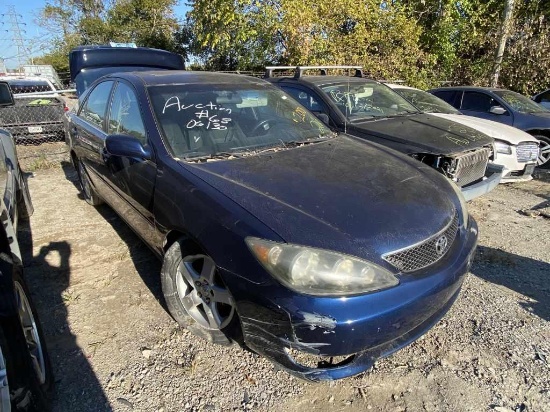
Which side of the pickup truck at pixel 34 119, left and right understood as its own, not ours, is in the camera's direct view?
back

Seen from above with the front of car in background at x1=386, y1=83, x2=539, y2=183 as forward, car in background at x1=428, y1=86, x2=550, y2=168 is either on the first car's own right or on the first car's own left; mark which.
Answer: on the first car's own left

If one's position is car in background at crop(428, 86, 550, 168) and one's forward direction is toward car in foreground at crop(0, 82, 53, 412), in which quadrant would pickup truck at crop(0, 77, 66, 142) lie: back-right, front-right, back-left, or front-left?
front-right

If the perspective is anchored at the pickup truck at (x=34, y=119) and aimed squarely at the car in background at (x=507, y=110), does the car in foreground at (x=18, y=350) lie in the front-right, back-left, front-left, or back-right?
front-right

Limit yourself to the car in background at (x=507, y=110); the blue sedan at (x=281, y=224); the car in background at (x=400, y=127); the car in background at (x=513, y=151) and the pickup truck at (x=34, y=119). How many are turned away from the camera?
1

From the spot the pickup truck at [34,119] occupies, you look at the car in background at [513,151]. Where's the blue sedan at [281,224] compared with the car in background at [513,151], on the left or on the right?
right

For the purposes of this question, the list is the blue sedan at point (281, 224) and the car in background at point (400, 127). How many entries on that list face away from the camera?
0

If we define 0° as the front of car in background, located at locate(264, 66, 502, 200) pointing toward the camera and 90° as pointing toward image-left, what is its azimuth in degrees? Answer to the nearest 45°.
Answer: approximately 315°

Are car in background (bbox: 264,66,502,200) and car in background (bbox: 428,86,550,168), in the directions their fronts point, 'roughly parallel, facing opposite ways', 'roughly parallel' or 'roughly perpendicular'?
roughly parallel

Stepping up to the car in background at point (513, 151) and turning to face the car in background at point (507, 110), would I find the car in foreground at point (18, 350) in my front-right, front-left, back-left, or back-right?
back-left

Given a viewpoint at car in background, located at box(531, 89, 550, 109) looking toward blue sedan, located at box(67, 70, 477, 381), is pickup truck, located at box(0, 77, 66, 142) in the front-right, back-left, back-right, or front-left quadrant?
front-right

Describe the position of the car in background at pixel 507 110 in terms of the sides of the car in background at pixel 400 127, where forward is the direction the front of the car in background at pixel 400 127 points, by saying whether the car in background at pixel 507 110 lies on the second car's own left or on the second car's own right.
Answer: on the second car's own left

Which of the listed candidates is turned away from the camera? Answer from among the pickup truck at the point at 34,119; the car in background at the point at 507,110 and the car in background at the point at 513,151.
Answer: the pickup truck

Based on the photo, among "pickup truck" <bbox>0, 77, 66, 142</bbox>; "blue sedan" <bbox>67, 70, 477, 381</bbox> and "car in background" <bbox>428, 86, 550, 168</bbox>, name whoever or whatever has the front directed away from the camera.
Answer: the pickup truck

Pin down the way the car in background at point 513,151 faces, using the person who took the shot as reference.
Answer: facing the viewer and to the right of the viewer

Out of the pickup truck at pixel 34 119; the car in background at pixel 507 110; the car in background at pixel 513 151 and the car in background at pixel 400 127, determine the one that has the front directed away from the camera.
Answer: the pickup truck

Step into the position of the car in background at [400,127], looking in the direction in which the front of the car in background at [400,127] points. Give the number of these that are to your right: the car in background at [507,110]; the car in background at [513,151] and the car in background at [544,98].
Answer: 0

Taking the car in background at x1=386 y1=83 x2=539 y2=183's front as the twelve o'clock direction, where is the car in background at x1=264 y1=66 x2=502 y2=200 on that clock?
the car in background at x1=264 y1=66 x2=502 y2=200 is roughly at 3 o'clock from the car in background at x1=386 y1=83 x2=539 y2=183.

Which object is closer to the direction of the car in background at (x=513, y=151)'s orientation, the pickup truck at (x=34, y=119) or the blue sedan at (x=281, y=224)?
the blue sedan

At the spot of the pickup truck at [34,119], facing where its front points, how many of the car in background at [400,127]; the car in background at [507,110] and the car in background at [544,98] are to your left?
0

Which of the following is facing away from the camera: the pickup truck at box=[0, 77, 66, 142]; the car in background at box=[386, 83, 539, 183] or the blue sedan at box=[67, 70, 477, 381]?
the pickup truck
